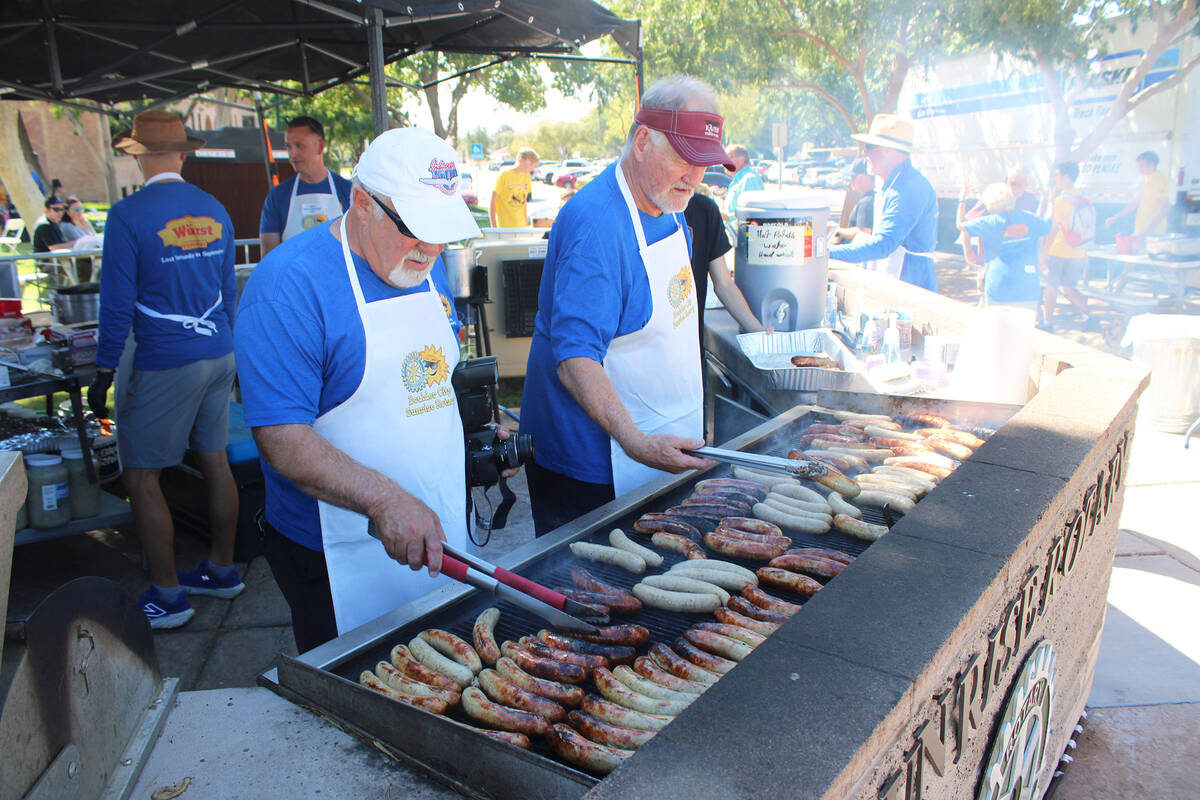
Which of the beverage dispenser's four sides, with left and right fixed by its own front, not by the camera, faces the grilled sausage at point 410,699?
front

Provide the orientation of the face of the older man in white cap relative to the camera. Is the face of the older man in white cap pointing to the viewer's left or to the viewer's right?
to the viewer's right

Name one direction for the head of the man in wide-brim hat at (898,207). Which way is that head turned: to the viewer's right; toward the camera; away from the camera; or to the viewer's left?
to the viewer's left

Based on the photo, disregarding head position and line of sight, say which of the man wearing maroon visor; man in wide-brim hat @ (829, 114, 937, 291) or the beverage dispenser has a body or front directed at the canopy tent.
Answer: the man in wide-brim hat

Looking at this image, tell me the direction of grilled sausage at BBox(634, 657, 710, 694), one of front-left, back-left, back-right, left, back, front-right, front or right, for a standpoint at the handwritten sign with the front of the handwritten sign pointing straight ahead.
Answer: front

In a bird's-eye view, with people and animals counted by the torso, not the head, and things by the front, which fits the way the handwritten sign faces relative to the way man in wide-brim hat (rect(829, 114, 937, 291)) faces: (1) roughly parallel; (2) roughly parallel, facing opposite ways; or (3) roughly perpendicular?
roughly perpendicular

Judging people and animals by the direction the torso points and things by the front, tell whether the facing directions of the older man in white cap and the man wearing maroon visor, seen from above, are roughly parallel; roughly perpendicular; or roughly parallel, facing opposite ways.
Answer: roughly parallel

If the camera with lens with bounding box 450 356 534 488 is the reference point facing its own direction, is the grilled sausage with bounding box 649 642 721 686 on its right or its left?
on its right

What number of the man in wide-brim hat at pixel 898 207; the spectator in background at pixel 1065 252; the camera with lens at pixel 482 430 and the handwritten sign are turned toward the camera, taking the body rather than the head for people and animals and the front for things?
1

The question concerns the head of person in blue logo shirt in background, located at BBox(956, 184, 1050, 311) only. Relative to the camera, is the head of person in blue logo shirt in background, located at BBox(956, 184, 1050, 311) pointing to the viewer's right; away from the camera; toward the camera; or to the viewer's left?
away from the camera

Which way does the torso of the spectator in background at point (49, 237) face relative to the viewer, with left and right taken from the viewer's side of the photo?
facing the viewer and to the right of the viewer

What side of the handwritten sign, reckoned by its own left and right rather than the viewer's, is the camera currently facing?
front

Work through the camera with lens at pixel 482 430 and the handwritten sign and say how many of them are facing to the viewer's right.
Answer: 1

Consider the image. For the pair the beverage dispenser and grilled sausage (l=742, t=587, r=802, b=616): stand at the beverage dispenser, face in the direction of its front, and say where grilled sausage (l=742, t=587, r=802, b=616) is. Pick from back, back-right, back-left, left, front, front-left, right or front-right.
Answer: front

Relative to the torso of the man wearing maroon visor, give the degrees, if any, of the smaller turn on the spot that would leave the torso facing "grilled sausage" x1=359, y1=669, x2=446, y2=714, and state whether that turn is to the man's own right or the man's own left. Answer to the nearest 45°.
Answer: approximately 45° to the man's own right

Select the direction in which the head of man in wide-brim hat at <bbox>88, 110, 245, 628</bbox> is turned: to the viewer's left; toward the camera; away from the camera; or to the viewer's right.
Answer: away from the camera
